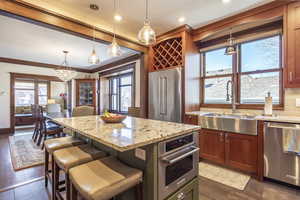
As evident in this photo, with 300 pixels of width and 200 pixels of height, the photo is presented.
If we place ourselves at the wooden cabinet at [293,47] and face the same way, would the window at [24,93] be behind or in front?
in front

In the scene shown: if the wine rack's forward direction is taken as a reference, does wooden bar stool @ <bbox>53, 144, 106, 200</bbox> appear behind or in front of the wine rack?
in front

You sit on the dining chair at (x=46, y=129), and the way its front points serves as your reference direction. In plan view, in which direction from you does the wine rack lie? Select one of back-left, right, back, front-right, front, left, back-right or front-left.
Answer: front-right

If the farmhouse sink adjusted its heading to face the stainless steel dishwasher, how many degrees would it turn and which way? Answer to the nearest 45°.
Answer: approximately 135° to its left

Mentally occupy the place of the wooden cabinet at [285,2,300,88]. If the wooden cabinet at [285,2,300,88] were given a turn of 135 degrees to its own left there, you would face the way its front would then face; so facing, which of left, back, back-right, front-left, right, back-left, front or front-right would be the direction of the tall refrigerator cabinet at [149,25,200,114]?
back

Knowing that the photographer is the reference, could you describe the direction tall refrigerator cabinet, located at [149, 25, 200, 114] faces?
facing the viewer and to the left of the viewer

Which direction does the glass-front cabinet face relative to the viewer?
toward the camera

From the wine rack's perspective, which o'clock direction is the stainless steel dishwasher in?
The stainless steel dishwasher is roughly at 9 o'clock from the wine rack.

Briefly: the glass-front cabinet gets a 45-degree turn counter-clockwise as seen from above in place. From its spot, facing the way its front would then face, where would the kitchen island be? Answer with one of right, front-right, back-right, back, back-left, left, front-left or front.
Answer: front-right

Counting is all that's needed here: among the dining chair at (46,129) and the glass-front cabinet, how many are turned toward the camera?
1

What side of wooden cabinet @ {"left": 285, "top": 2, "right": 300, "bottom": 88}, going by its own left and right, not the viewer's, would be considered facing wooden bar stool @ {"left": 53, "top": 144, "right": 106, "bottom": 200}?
front
